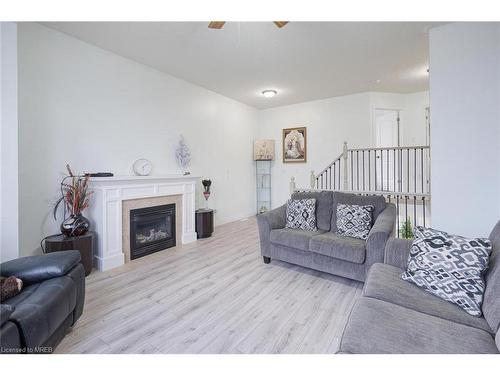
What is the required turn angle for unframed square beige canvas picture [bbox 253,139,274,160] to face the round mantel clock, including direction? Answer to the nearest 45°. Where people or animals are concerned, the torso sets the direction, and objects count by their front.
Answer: approximately 45° to its right

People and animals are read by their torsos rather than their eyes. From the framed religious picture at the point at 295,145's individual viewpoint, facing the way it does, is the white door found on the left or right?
on its left

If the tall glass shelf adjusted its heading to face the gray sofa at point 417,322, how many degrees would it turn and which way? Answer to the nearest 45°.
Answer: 0° — it already faces it

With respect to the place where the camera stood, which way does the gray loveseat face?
facing the viewer and to the left of the viewer

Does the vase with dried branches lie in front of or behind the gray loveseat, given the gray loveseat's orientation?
in front

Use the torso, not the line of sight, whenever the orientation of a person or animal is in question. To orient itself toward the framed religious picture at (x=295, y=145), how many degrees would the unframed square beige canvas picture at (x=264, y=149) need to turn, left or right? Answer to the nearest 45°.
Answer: approximately 90° to its left

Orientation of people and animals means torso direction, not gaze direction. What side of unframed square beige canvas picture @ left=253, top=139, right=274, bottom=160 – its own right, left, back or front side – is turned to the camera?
front

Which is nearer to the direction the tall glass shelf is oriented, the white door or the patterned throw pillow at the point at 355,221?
the patterned throw pillow

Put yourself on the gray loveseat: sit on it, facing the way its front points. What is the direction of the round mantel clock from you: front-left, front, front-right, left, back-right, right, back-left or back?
front-right

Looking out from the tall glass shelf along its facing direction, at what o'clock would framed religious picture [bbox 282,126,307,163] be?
The framed religious picture is roughly at 10 o'clock from the tall glass shelf.

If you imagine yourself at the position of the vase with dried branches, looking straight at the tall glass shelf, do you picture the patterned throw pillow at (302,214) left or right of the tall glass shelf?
right

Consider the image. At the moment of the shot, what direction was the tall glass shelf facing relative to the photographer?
facing the viewer

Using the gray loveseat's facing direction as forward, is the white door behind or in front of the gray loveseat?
behind
